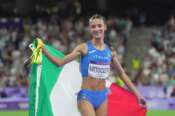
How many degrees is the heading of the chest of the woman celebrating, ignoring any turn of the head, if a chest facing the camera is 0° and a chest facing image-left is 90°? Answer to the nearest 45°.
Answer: approximately 315°
